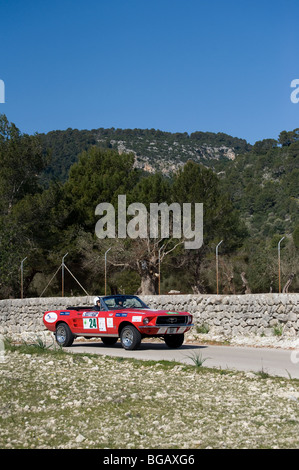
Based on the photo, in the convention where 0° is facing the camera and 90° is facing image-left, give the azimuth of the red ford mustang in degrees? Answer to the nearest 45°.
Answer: approximately 315°

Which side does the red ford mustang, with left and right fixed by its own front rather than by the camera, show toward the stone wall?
left
